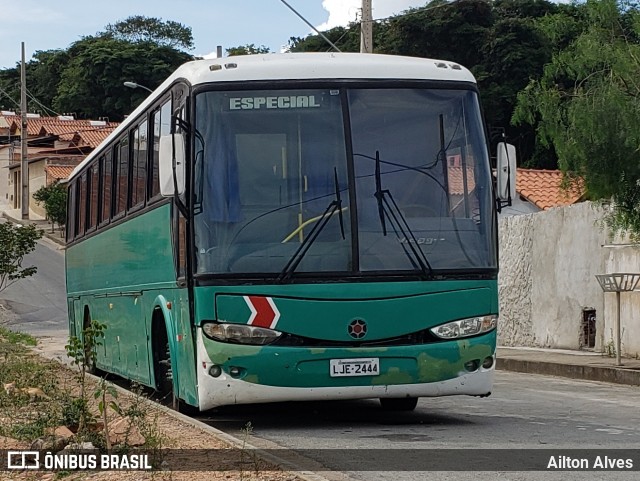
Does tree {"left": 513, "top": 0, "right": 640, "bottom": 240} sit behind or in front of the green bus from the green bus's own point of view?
behind

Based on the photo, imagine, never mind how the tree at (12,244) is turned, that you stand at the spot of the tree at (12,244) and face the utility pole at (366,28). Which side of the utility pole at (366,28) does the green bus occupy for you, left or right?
right

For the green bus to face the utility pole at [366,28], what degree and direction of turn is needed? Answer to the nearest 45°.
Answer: approximately 180°

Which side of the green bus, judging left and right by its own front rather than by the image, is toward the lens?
front
